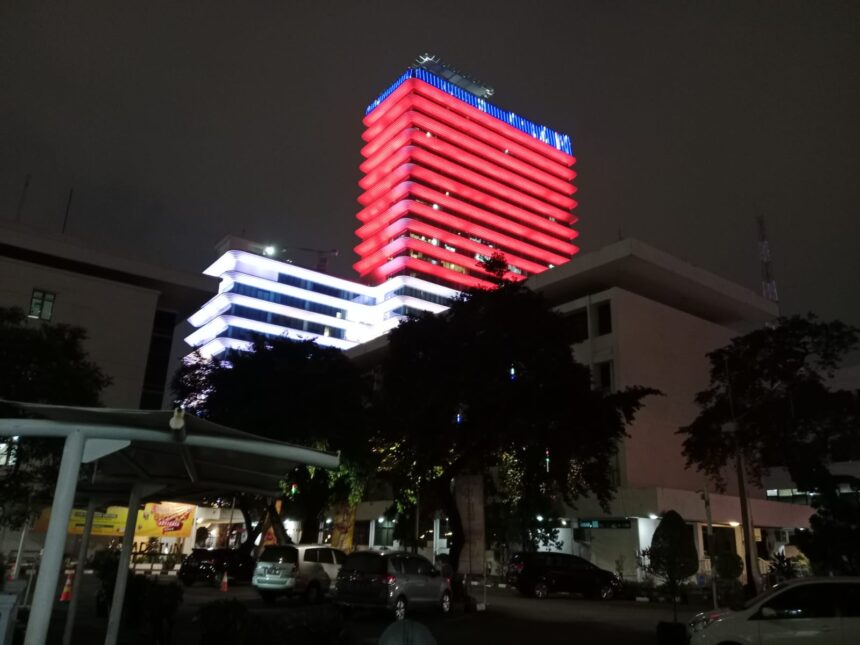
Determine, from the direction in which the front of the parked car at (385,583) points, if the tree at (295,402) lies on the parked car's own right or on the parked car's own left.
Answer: on the parked car's own left

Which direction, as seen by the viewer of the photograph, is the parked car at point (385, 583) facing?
facing away from the viewer and to the right of the viewer

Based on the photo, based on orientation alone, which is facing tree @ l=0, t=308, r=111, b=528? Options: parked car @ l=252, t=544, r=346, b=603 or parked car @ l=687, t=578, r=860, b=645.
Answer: parked car @ l=687, t=578, r=860, b=645

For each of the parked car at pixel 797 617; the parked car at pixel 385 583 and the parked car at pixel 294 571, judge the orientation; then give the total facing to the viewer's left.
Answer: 1

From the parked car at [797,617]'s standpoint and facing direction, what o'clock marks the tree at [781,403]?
The tree is roughly at 3 o'clock from the parked car.

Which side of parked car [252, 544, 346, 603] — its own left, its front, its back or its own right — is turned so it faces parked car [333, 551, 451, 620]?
right

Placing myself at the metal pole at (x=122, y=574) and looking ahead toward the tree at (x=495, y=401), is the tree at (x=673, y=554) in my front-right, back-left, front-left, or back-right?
front-right

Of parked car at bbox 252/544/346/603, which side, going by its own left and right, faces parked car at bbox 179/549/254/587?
left

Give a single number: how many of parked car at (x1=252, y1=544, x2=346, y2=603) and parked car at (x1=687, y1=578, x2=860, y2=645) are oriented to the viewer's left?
1

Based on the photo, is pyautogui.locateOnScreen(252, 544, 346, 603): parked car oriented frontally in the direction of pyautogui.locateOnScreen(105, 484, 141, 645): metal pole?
no

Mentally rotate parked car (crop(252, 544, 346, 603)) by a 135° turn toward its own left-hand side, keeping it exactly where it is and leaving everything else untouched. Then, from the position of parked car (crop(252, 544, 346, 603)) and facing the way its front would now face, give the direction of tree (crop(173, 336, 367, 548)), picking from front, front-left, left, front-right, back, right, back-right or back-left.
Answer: right

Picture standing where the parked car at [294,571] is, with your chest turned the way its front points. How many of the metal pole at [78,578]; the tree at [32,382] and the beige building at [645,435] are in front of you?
1

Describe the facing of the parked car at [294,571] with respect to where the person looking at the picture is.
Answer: facing away from the viewer and to the right of the viewer

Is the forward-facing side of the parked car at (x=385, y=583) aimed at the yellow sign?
no

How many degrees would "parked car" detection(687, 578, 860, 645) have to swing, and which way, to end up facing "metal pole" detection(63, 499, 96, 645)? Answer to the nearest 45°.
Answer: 0° — it already faces it

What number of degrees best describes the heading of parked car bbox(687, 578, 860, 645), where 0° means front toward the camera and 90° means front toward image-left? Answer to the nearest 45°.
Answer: approximately 90°

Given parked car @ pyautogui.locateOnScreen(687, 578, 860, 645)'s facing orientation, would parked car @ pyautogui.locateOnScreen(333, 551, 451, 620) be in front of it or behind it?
in front

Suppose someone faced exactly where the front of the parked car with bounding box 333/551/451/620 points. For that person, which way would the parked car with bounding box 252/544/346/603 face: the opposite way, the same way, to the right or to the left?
the same way
